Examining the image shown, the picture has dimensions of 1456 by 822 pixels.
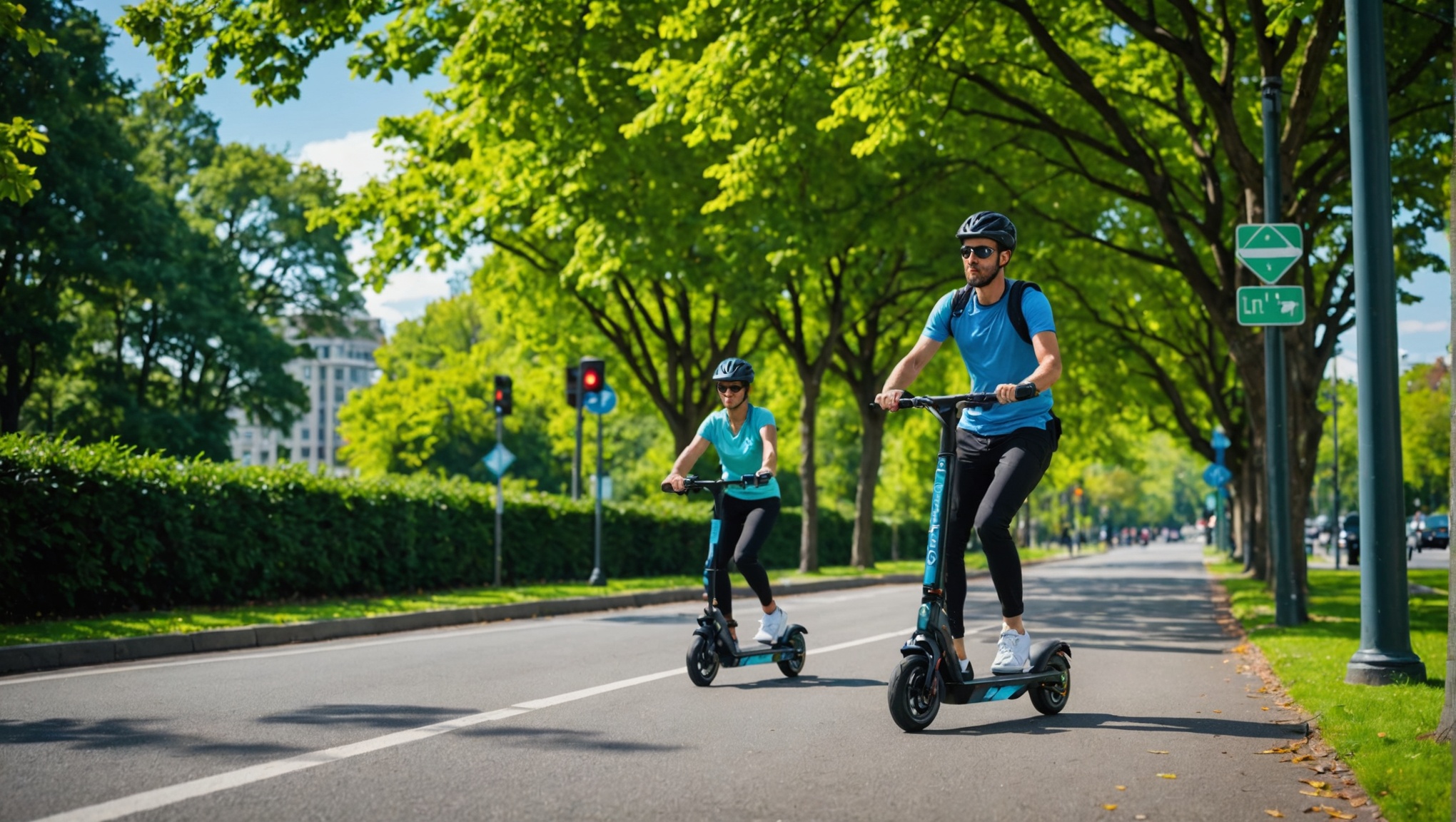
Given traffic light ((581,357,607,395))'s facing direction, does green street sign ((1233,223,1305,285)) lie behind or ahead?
ahead

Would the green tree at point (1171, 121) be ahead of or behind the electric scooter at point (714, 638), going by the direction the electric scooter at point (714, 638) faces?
behind

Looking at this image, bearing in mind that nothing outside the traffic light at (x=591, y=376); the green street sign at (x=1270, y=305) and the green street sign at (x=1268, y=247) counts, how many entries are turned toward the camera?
3

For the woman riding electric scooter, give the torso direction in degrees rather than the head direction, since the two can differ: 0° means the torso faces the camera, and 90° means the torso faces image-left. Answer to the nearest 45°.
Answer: approximately 45°

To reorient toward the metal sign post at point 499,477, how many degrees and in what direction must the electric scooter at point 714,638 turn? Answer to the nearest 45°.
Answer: approximately 135° to its right

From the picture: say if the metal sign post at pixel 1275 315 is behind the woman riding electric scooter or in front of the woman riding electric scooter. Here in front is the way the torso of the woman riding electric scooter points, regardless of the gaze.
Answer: behind

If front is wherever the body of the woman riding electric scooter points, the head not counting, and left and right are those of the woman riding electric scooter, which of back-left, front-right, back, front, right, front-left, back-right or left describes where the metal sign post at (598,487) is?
back-right

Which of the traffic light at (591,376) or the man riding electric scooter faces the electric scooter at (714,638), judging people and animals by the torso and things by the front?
the traffic light

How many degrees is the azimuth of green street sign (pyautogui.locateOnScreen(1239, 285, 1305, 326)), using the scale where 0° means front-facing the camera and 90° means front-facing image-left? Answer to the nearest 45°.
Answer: approximately 0°

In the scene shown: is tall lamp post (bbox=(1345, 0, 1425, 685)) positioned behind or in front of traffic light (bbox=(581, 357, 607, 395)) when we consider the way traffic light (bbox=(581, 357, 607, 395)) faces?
in front

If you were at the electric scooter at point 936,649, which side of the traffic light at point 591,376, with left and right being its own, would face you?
front

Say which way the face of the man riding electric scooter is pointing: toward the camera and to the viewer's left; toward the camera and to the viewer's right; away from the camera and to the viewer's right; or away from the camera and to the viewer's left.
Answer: toward the camera and to the viewer's left
